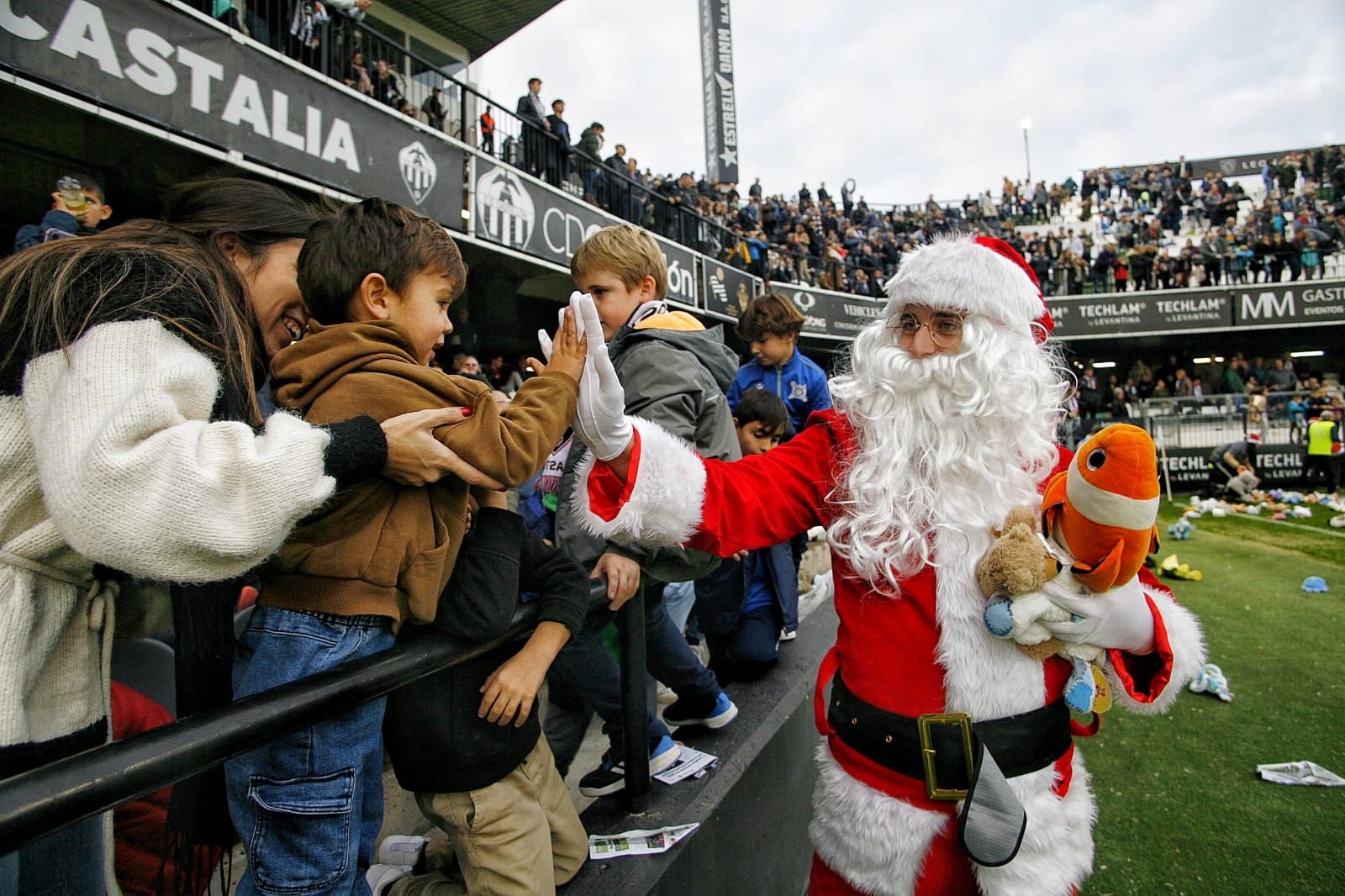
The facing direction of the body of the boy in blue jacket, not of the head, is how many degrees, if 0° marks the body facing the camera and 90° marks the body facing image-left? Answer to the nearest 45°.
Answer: approximately 0°

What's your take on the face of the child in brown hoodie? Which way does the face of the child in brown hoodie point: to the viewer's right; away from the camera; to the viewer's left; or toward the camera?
to the viewer's right

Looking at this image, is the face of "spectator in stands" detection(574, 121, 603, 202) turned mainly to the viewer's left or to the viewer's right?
to the viewer's right

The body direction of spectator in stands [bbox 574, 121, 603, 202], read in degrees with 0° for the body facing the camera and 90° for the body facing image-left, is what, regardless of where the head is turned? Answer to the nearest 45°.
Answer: approximately 270°

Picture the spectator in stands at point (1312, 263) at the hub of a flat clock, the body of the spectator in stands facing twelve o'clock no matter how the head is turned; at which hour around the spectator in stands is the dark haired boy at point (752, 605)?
The dark haired boy is roughly at 12 o'clock from the spectator in stands.

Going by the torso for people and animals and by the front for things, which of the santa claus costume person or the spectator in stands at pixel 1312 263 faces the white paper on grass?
the spectator in stands

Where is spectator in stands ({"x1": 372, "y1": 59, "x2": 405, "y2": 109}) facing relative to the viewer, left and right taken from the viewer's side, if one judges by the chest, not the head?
facing the viewer and to the right of the viewer

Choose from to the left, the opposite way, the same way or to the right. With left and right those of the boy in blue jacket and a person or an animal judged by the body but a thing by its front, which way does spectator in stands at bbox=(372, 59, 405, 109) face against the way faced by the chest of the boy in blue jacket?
to the left

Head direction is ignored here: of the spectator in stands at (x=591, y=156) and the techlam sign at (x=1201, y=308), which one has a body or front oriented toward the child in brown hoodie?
the techlam sign

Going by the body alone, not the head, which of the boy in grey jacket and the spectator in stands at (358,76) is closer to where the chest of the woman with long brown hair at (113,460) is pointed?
the boy in grey jacket

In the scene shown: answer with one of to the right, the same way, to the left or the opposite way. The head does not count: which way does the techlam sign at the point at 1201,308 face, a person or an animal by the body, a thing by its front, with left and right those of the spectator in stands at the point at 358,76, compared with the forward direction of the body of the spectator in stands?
to the right

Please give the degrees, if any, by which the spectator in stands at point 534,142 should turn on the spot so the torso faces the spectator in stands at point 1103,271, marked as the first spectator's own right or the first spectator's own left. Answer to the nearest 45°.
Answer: approximately 90° to the first spectator's own left

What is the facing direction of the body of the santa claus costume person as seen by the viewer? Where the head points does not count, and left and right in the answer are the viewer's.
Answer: facing the viewer

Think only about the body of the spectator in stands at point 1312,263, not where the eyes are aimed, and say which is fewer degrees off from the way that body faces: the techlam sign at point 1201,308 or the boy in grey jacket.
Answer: the boy in grey jacket

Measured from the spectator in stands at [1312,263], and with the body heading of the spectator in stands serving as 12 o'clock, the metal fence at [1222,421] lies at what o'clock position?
The metal fence is roughly at 12 o'clock from the spectator in stands.

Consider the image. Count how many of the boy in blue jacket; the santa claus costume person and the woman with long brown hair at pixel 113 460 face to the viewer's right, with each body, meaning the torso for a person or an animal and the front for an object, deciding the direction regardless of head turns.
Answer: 1

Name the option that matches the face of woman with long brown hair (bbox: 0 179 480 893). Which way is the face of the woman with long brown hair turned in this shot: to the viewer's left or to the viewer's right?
to the viewer's right
